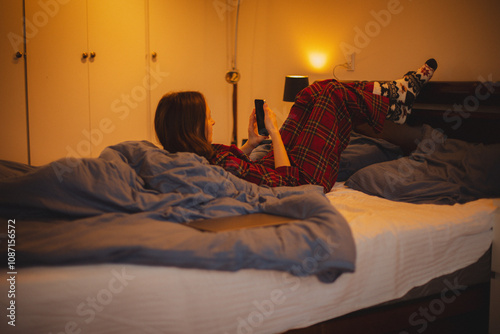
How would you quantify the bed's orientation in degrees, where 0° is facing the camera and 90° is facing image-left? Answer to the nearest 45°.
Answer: approximately 45°
